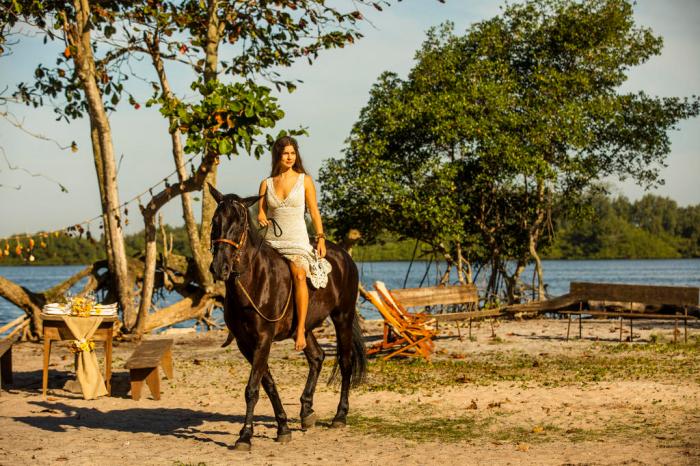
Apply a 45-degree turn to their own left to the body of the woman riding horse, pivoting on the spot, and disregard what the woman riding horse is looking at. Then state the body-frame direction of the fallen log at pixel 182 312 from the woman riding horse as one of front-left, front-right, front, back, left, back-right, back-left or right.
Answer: back-left

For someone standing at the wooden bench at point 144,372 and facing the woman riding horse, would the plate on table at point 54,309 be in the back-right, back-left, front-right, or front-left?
back-right

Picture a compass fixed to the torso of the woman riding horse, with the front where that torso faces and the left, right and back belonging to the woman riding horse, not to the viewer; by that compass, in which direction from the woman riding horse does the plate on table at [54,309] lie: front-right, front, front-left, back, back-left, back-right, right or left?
back-right

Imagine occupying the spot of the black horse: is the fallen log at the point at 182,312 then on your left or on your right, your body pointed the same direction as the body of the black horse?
on your right

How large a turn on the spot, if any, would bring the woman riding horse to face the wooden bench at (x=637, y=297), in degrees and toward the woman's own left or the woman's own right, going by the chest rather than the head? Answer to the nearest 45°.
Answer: approximately 135° to the woman's own left

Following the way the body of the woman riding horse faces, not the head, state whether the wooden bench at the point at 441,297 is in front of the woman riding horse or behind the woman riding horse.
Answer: behind

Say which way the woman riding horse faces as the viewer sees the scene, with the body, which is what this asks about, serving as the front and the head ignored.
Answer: toward the camera

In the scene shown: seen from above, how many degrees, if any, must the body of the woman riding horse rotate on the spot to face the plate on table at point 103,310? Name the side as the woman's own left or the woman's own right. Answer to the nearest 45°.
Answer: approximately 135° to the woman's own right

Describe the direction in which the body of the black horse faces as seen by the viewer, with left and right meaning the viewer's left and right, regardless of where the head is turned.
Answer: facing the viewer and to the left of the viewer

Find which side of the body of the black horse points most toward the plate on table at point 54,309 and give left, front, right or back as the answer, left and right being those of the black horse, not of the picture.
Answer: right

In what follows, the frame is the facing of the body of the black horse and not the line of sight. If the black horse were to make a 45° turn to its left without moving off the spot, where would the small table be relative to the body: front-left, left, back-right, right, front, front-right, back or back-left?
back-right

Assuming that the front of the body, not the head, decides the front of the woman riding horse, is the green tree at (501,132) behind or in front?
behind
